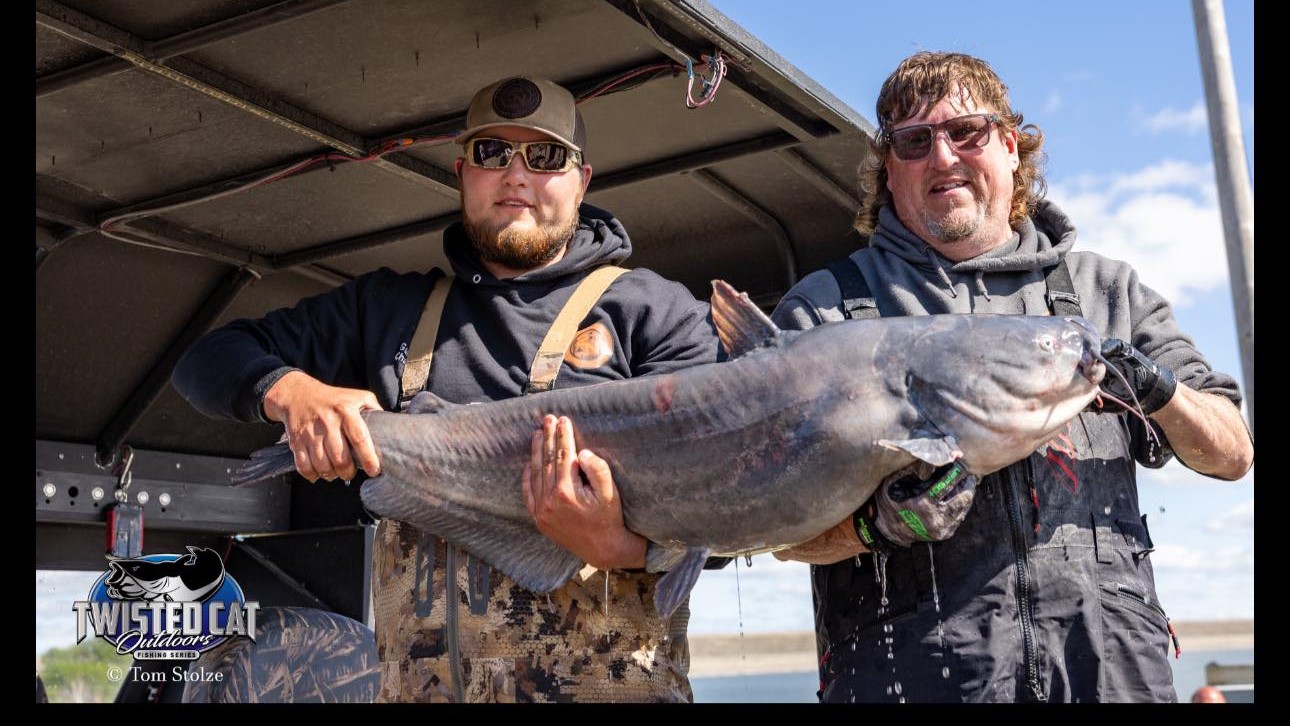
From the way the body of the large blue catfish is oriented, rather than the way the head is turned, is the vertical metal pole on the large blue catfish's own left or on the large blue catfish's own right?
on the large blue catfish's own left

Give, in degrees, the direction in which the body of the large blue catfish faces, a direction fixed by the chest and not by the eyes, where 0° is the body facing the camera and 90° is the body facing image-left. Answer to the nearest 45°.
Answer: approximately 270°
